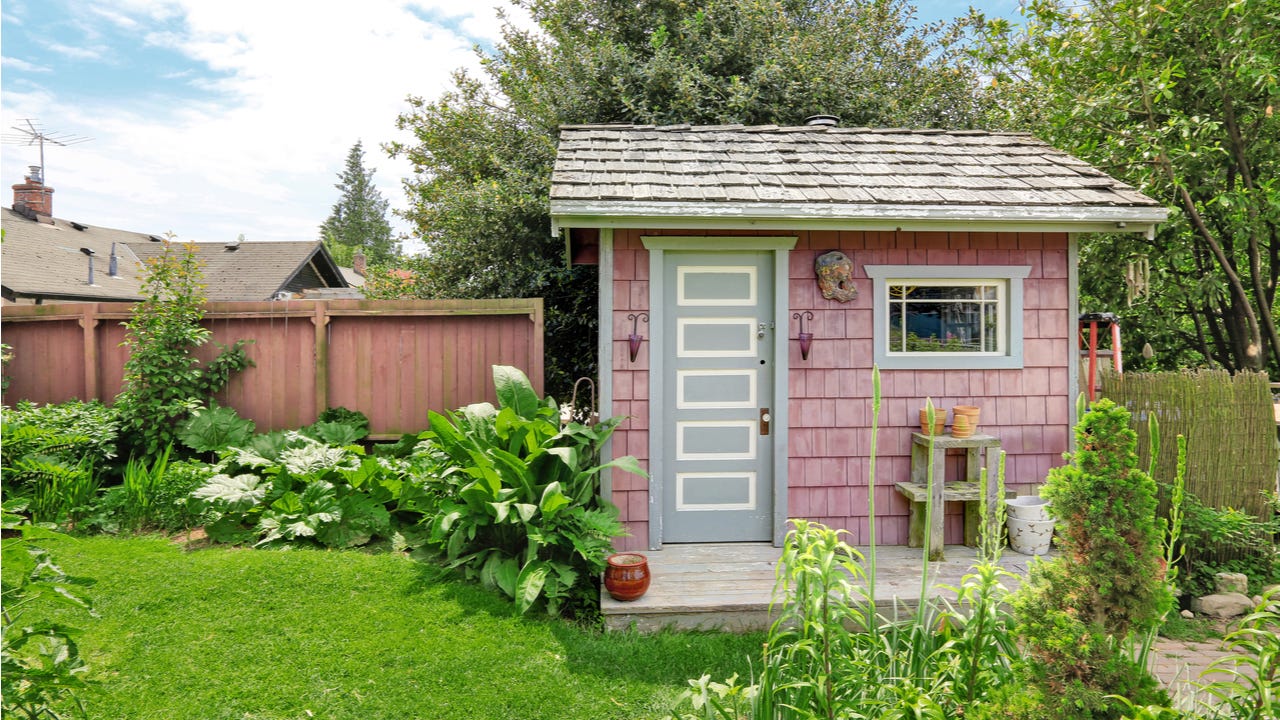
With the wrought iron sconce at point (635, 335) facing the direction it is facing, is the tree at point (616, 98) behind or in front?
behind

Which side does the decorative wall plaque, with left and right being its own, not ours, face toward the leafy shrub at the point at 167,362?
right

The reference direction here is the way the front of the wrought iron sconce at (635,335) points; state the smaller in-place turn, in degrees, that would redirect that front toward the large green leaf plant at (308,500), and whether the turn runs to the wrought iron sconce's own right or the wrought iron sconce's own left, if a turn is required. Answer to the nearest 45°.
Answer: approximately 90° to the wrought iron sconce's own right

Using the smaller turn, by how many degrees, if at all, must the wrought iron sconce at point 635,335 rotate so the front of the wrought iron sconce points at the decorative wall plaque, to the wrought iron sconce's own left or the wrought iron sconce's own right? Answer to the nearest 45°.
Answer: approximately 90° to the wrought iron sconce's own left

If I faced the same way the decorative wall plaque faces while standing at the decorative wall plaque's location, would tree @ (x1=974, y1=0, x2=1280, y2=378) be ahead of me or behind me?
behind

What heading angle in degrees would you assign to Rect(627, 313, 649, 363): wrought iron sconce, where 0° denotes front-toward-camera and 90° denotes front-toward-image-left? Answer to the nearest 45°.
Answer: approximately 0°

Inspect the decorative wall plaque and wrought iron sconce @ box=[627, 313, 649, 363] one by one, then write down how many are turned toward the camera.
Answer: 2
